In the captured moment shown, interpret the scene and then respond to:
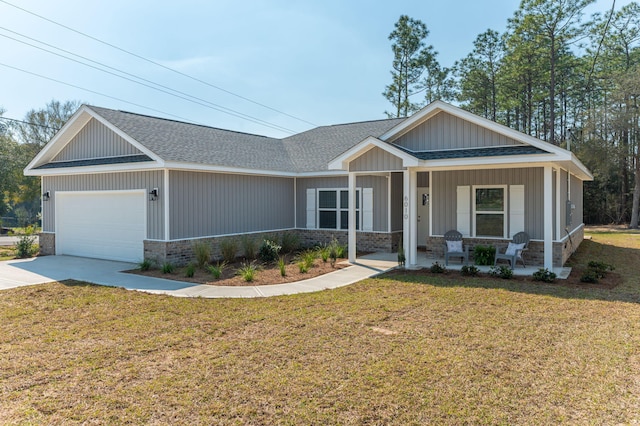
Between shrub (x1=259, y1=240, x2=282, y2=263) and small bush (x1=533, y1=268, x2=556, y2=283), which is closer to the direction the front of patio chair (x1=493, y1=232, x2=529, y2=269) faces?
the shrub

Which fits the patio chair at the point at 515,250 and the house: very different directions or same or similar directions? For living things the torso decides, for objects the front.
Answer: same or similar directions

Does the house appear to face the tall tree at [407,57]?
no

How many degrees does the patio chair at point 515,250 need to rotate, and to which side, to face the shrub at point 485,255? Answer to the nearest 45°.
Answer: approximately 45° to its right

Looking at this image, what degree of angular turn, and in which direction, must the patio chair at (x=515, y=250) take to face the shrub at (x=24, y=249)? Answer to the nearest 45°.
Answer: approximately 45° to its right

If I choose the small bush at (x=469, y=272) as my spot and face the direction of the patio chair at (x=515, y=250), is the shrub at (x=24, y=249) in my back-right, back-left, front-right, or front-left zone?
back-left

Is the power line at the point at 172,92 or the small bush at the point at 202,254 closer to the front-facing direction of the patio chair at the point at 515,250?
the small bush

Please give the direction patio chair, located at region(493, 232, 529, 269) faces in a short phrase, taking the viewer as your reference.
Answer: facing the viewer and to the left of the viewer

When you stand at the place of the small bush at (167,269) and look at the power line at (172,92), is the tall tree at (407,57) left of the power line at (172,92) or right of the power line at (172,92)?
right

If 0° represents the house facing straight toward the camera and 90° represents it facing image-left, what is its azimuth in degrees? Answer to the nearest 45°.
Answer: approximately 45°
